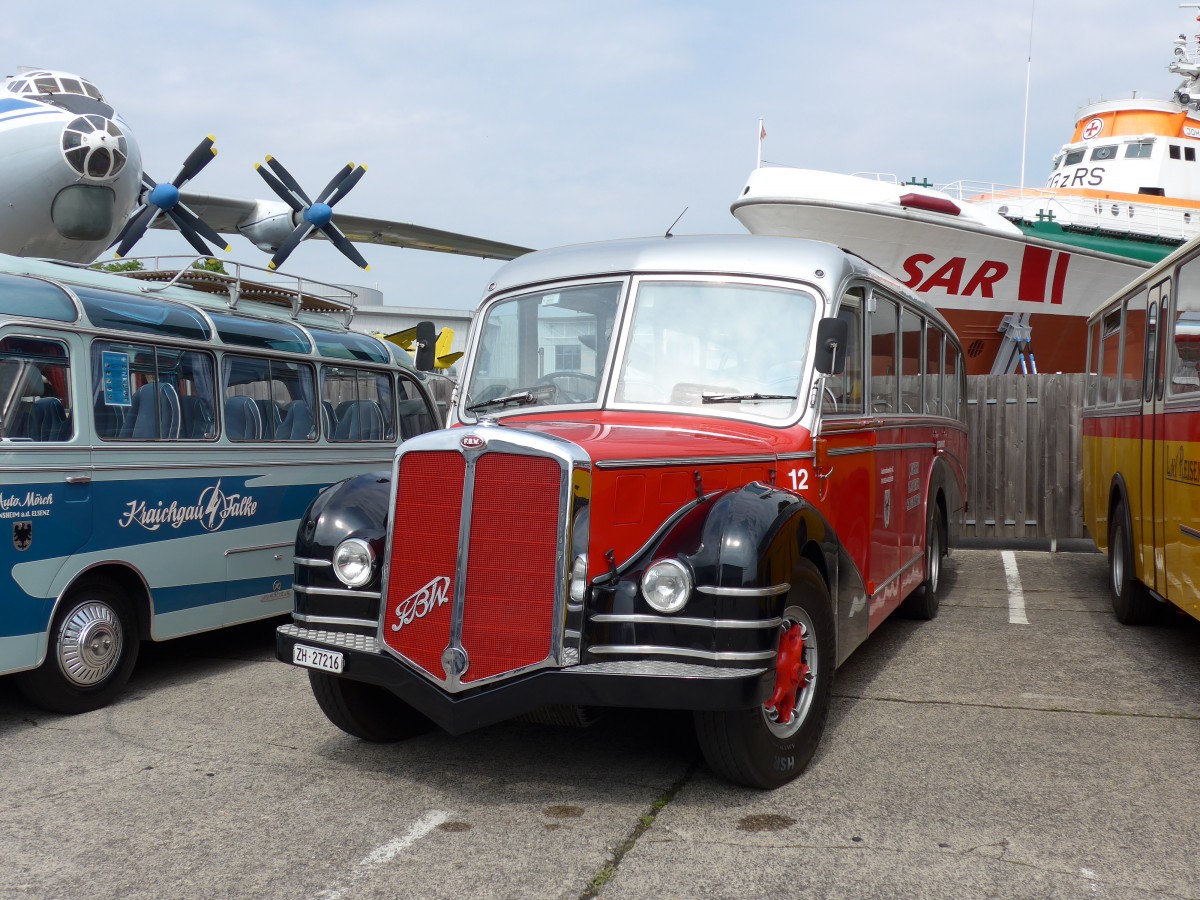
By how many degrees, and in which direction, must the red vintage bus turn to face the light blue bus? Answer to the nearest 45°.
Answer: approximately 90° to its right

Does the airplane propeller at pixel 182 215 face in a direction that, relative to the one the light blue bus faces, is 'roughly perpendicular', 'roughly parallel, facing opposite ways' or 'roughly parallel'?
roughly perpendicular

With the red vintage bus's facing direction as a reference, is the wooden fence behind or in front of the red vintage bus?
behind

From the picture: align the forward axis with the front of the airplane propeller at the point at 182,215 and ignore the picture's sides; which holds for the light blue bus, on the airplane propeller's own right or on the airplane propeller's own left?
on the airplane propeller's own right
